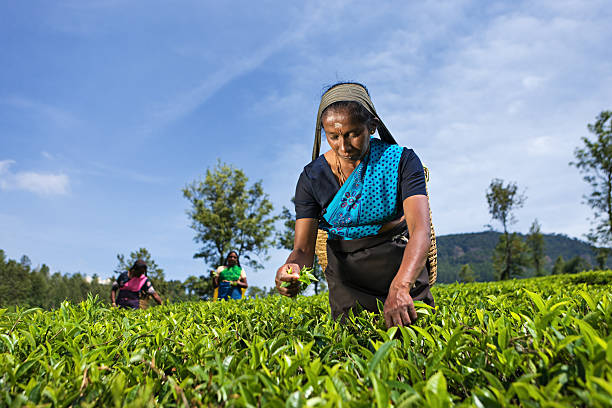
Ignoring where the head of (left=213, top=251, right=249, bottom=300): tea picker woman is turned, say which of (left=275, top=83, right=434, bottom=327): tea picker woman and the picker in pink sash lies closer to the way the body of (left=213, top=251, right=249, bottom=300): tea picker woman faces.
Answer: the tea picker woman

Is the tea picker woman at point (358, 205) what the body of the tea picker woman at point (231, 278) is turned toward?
yes

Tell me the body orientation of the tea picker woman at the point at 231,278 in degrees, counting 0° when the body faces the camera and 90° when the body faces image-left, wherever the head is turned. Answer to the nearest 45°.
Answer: approximately 0°

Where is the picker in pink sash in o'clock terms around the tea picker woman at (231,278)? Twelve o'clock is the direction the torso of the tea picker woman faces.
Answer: The picker in pink sash is roughly at 2 o'clock from the tea picker woman.
